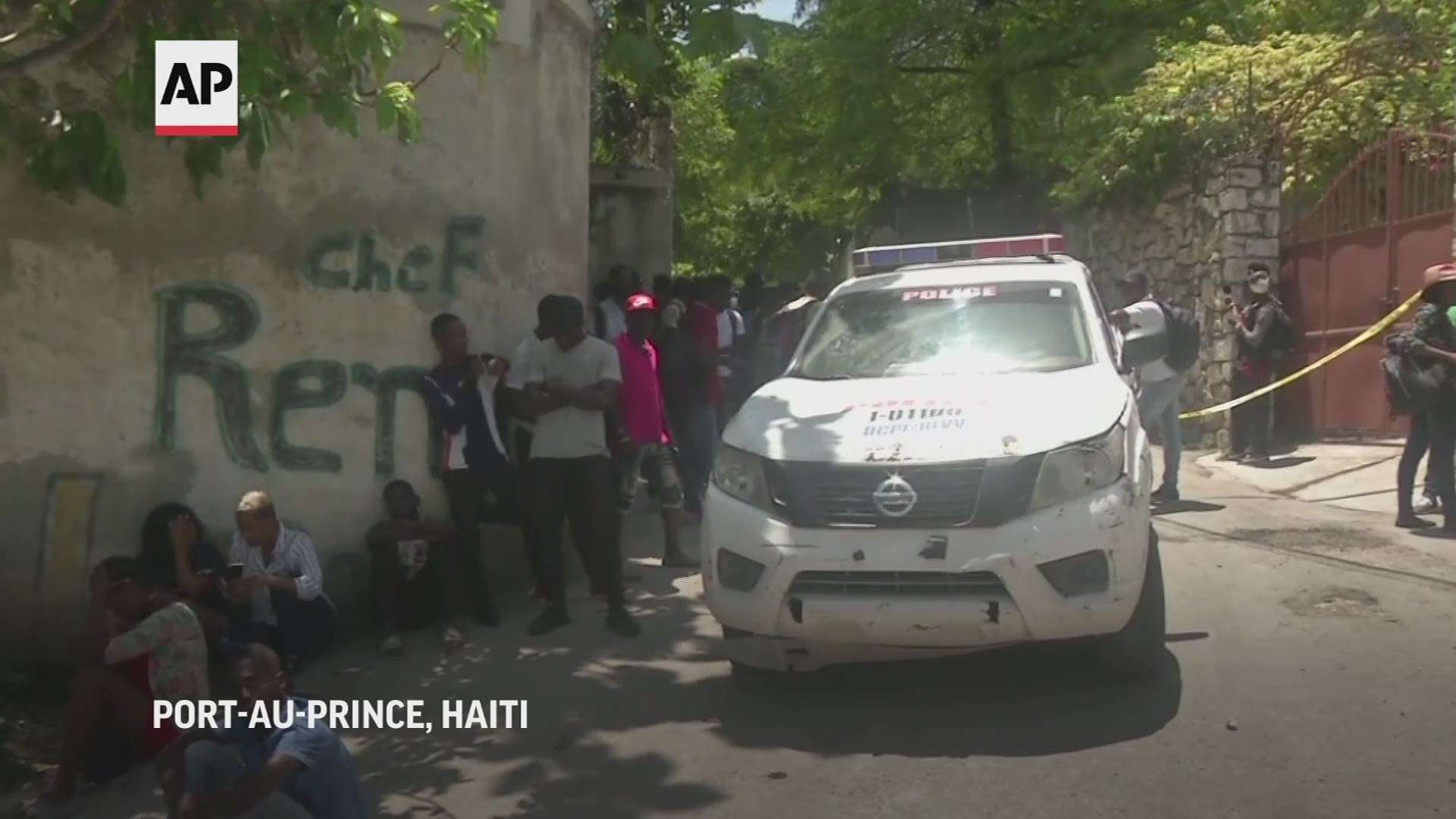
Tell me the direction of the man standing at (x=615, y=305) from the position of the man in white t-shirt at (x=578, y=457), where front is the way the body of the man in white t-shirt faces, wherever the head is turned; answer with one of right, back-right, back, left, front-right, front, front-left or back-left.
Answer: back

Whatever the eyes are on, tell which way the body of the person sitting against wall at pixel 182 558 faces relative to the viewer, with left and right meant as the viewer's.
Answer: facing the viewer and to the right of the viewer

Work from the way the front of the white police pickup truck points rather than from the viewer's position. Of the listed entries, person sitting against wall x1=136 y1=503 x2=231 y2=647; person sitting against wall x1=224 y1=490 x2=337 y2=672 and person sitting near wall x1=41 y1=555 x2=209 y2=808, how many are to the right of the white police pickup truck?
3

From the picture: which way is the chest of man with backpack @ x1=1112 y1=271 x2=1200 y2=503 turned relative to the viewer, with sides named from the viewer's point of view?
facing to the left of the viewer

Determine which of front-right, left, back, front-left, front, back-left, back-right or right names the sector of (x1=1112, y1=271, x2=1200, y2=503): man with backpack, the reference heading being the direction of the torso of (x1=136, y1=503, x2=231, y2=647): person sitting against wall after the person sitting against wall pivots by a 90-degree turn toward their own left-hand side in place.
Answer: front-right
